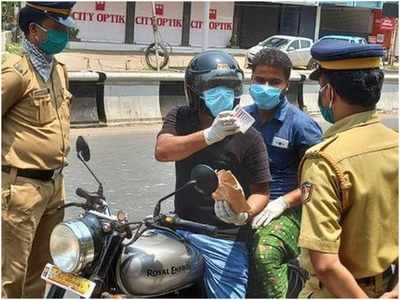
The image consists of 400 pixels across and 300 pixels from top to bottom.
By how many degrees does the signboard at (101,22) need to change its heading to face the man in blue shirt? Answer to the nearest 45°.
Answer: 0° — it already faces them

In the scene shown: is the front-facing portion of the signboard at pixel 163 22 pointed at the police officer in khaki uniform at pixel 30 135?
yes

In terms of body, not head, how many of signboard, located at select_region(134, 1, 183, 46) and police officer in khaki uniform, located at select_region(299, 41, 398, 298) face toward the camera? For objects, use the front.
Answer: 1

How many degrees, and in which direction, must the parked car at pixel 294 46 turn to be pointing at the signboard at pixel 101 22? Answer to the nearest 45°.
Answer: approximately 45° to its right

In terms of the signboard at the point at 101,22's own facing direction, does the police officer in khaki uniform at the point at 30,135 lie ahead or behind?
ahead

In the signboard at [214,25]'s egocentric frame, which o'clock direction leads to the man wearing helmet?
The man wearing helmet is roughly at 12 o'clock from the signboard.

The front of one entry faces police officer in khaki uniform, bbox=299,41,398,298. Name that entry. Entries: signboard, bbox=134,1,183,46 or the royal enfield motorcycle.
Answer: the signboard

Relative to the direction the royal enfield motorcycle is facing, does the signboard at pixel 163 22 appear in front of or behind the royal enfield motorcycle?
behind

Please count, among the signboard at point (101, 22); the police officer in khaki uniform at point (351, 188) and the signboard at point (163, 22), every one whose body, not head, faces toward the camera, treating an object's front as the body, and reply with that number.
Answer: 2

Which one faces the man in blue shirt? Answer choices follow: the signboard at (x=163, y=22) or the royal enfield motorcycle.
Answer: the signboard

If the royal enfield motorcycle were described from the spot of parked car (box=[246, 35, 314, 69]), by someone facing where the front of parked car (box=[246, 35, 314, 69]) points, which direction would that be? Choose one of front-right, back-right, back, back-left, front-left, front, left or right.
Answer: front-left

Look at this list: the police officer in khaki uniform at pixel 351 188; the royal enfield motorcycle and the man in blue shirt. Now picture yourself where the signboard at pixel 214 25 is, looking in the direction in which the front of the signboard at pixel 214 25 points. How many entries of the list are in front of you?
3

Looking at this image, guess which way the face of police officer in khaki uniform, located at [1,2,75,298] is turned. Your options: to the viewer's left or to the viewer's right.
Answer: to the viewer's right

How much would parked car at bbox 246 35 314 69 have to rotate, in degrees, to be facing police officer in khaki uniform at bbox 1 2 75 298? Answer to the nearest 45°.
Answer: approximately 45° to its left
